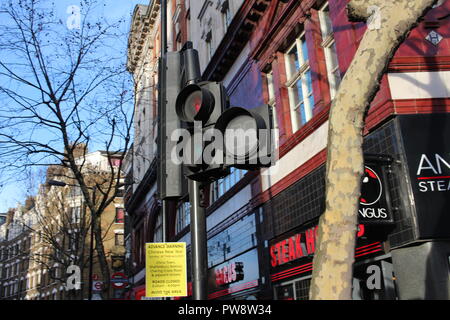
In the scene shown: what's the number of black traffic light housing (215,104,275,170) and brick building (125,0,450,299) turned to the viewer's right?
0

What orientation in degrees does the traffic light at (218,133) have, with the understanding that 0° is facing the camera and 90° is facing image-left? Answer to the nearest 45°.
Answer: approximately 45°

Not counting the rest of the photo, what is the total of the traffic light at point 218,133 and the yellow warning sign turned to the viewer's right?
0

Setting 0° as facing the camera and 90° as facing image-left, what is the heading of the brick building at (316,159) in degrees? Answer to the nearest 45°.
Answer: approximately 45°

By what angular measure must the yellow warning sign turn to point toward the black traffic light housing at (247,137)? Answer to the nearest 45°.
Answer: approximately 45° to its left

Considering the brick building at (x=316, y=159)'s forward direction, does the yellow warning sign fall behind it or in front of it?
in front

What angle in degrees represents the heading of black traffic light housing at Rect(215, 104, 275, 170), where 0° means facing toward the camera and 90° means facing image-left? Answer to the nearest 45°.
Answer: approximately 45°

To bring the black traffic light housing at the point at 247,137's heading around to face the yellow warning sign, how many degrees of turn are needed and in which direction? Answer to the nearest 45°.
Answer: approximately 90° to its right

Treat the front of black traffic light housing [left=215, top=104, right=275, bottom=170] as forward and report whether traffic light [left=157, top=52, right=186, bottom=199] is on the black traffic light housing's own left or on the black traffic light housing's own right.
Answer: on the black traffic light housing's own right
